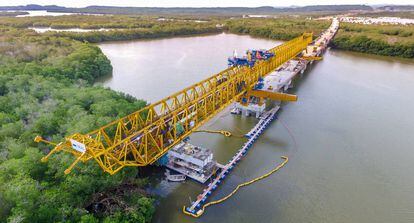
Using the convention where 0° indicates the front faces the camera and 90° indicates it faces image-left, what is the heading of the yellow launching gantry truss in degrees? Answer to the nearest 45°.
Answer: approximately 45°
